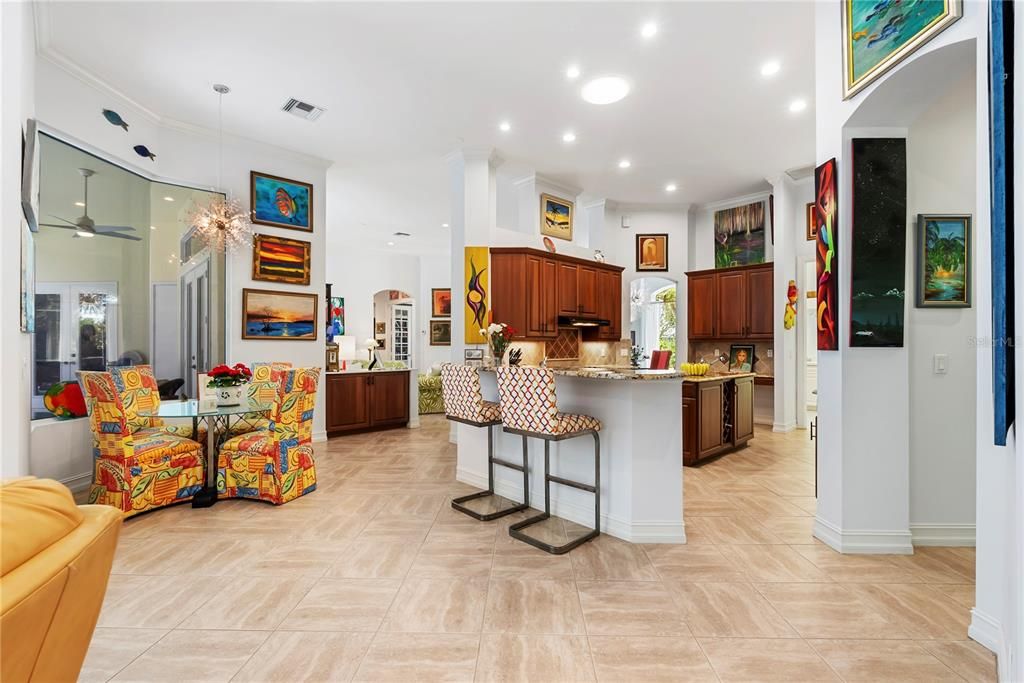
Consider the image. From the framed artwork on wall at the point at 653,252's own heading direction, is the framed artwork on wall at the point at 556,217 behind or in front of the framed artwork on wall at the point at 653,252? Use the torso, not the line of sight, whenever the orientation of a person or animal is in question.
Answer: in front

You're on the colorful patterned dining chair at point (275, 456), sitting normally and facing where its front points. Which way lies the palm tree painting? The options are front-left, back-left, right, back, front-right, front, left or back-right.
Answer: back

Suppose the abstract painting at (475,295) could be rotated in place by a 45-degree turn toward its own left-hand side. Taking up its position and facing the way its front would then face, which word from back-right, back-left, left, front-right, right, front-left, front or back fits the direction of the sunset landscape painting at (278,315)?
back-right

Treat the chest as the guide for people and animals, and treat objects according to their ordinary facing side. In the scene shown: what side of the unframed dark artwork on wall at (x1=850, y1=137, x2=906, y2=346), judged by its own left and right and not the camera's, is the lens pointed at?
front

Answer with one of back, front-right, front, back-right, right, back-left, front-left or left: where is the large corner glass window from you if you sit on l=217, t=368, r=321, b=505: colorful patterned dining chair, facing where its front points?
front

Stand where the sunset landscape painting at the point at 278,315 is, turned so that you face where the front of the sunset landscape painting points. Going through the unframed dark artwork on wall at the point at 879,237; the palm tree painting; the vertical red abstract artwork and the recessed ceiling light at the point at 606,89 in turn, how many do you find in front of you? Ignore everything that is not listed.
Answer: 4

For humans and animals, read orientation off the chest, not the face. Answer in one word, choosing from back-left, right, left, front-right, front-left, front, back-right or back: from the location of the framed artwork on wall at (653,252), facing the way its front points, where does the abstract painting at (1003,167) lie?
front

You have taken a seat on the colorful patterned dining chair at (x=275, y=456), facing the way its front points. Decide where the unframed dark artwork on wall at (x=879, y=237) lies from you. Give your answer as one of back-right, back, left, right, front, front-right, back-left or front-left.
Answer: back

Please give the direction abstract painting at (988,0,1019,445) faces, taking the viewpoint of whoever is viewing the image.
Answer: facing to the left of the viewer

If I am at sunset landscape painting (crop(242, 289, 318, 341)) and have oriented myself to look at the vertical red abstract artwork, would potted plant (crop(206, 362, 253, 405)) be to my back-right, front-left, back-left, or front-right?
front-right

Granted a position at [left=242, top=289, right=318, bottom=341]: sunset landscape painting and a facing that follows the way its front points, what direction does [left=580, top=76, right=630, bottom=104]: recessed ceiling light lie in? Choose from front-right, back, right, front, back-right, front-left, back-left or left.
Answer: front

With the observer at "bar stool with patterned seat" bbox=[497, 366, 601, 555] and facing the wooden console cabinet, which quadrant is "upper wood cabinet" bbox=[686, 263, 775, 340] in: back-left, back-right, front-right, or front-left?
front-right

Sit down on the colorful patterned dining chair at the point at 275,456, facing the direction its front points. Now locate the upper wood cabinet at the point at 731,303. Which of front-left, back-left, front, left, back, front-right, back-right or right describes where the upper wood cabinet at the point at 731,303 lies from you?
back-right

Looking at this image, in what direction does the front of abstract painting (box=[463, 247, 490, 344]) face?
toward the camera

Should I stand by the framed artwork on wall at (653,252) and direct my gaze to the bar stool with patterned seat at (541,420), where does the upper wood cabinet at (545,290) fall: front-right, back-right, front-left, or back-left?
front-right

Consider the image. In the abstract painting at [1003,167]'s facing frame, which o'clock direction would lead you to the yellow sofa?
The yellow sofa is roughly at 10 o'clock from the abstract painting.

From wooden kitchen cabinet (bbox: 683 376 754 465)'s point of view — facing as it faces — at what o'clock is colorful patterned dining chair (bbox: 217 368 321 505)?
The colorful patterned dining chair is roughly at 3 o'clock from the wooden kitchen cabinet.

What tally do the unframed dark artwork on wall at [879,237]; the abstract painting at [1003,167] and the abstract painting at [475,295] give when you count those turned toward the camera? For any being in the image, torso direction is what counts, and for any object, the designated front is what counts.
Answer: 2
